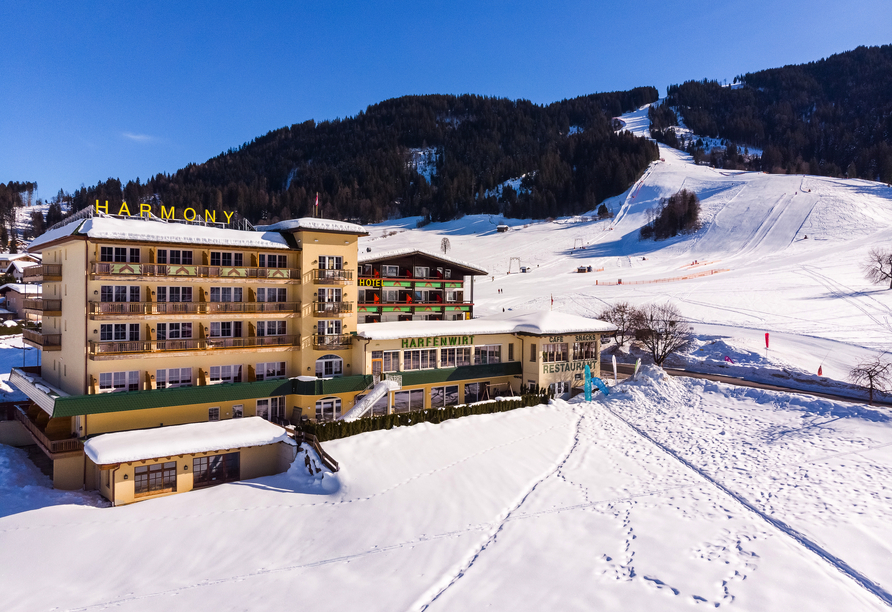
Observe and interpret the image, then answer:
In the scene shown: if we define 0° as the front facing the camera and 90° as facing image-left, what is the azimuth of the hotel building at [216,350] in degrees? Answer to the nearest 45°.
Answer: approximately 315°
